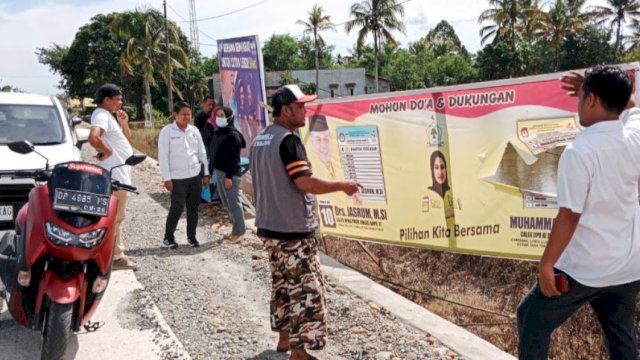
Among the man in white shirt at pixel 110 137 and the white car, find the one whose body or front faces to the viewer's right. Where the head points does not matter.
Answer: the man in white shirt

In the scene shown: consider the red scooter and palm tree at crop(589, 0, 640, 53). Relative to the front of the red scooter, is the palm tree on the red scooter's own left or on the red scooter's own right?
on the red scooter's own left

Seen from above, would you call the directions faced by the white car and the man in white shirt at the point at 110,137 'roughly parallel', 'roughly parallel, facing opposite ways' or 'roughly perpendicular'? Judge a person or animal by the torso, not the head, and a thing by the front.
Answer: roughly perpendicular

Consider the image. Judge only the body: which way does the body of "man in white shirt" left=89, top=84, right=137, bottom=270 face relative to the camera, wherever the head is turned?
to the viewer's right

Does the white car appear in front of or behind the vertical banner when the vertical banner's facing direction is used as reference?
in front

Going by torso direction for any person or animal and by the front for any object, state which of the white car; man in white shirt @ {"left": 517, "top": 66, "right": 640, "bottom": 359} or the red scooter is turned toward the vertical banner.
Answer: the man in white shirt

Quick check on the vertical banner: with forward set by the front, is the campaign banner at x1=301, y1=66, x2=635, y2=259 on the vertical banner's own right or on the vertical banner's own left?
on the vertical banner's own left

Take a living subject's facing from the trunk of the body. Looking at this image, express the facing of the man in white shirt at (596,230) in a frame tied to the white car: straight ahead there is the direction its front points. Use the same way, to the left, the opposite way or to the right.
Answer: the opposite way

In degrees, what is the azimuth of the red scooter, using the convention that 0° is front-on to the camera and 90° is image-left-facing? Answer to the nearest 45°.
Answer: approximately 0°

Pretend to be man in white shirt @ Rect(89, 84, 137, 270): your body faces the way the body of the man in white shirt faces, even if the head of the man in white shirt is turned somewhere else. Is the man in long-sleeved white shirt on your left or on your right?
on your left

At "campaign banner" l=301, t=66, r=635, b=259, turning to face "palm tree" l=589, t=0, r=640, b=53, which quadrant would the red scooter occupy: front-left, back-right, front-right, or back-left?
back-left

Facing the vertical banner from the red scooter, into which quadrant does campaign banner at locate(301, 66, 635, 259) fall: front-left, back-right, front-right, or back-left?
front-right

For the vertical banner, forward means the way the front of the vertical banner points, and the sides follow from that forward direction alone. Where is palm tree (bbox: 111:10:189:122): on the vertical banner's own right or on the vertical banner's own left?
on the vertical banner's own right

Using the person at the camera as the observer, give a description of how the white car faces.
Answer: facing the viewer

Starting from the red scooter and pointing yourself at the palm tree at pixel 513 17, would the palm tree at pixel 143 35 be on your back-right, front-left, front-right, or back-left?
front-left

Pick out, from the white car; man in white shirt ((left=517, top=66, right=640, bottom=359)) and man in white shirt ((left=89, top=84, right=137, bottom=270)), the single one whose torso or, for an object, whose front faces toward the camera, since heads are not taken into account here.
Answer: the white car

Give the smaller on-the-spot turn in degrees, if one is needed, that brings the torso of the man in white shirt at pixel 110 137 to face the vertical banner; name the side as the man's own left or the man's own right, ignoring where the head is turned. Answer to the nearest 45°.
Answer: approximately 45° to the man's own left

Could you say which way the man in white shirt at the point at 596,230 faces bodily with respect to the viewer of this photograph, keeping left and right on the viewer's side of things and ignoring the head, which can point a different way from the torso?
facing away from the viewer and to the left of the viewer
